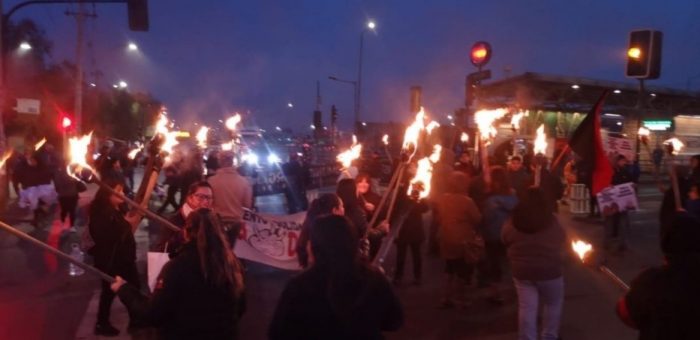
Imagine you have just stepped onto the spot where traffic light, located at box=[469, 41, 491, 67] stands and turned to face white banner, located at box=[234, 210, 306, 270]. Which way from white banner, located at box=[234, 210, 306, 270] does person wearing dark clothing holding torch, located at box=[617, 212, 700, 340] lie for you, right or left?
left

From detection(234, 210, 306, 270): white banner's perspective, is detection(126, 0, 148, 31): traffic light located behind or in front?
behind

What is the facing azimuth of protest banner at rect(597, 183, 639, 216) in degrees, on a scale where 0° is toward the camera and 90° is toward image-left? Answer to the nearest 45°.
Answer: approximately 0°
